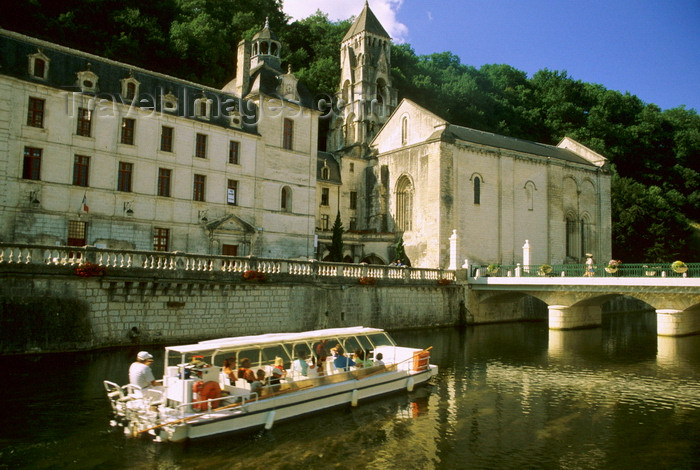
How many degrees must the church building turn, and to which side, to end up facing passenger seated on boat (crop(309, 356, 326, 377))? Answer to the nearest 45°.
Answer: approximately 45° to its left

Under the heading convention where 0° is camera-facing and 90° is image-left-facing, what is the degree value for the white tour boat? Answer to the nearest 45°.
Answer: approximately 225°

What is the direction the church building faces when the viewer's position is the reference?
facing the viewer and to the left of the viewer
